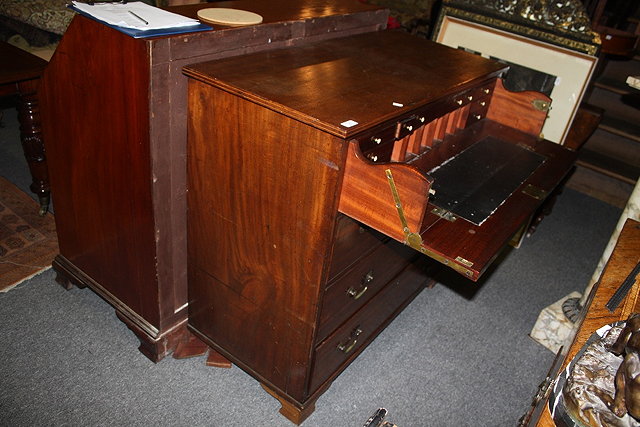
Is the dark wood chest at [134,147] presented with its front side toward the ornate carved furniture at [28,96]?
yes

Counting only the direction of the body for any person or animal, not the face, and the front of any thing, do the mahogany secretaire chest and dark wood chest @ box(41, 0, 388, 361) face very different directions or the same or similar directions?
very different directions

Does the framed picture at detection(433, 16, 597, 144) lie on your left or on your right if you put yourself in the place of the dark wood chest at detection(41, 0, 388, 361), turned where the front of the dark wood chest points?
on your right

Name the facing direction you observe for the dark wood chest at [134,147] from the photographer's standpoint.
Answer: facing away from the viewer and to the left of the viewer

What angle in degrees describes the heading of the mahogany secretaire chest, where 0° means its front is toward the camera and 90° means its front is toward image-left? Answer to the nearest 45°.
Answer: approximately 315°

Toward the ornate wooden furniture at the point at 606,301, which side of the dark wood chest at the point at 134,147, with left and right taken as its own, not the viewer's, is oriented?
back

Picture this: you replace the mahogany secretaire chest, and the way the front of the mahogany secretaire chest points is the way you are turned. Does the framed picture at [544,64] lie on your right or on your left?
on your left

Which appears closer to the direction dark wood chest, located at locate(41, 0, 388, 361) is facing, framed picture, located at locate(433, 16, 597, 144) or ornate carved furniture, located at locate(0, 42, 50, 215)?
the ornate carved furniture
